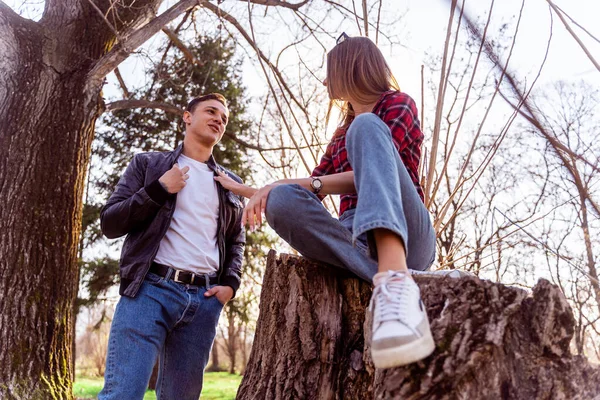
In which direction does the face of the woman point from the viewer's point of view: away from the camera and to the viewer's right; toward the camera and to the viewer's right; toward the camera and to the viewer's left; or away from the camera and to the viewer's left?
away from the camera and to the viewer's left

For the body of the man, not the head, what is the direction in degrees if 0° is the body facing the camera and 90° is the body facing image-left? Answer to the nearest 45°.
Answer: approximately 315°

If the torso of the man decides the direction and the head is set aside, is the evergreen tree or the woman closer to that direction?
the woman

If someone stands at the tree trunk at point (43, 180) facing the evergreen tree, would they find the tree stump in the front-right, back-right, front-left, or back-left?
back-right

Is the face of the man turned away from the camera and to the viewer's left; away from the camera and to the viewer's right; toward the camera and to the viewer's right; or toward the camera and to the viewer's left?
toward the camera and to the viewer's right

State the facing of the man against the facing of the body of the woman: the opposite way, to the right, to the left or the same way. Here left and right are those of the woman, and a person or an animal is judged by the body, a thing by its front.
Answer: to the left

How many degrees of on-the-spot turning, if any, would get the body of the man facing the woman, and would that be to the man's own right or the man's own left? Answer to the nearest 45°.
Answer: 0° — they already face them

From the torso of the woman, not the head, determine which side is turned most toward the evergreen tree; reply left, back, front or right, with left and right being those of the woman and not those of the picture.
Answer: right
